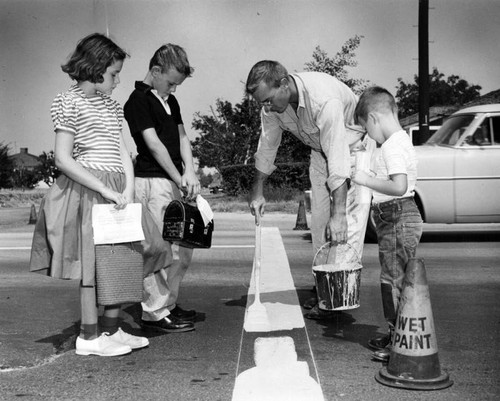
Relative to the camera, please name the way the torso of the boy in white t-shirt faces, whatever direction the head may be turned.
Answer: to the viewer's left

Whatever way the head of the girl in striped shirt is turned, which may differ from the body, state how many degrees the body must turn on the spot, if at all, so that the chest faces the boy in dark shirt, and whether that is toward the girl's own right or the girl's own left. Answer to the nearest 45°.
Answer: approximately 90° to the girl's own left

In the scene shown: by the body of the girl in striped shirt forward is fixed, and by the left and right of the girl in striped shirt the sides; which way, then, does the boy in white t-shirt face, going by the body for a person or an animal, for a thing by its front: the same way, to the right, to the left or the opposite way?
the opposite way

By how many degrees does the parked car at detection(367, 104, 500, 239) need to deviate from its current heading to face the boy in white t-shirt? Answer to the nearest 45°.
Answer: approximately 90° to its left

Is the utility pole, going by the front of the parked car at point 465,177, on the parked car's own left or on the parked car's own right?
on the parked car's own right
